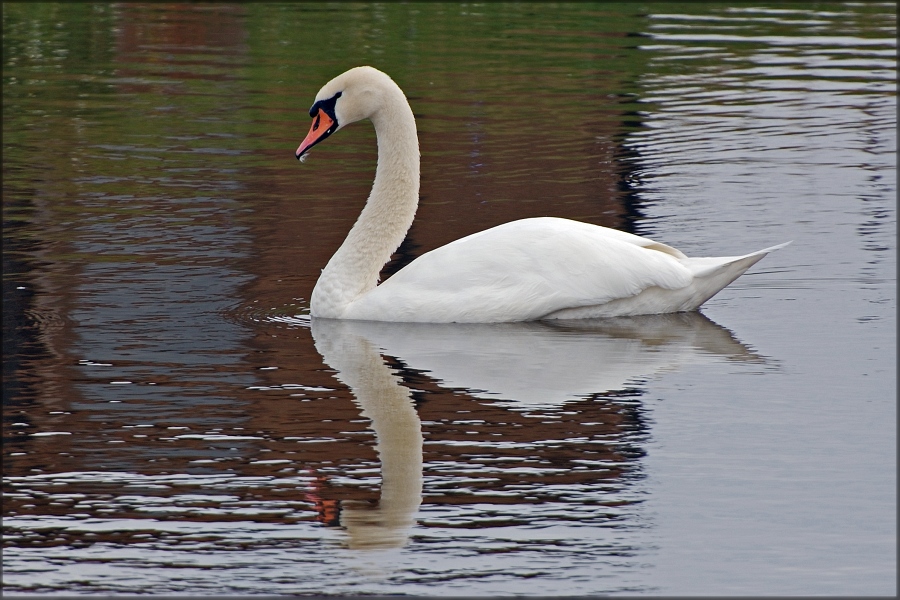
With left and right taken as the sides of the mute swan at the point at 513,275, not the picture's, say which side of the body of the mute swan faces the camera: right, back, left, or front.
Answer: left
